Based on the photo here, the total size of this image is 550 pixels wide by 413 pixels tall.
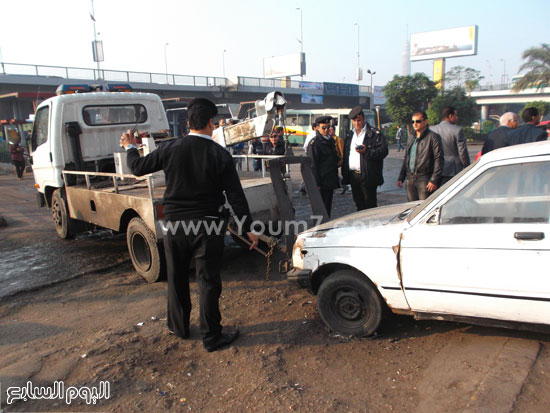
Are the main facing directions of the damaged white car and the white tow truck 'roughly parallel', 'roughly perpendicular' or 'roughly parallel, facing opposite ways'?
roughly parallel

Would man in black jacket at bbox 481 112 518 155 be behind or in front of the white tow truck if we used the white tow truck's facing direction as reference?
behind

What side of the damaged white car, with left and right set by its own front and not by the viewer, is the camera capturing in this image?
left

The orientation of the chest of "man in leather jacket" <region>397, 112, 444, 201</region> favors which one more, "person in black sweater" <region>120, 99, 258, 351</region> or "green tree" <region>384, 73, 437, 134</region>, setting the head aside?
the person in black sweater

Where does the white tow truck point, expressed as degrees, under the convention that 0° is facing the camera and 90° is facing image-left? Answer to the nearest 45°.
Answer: approximately 135°

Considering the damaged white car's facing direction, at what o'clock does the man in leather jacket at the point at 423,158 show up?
The man in leather jacket is roughly at 3 o'clock from the damaged white car.

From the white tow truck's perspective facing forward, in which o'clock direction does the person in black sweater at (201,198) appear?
The person in black sweater is roughly at 7 o'clock from the white tow truck.

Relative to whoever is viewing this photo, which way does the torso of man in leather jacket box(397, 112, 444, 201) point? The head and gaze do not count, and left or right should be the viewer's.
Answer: facing the viewer and to the left of the viewer

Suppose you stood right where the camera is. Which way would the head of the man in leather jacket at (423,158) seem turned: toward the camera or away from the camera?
toward the camera

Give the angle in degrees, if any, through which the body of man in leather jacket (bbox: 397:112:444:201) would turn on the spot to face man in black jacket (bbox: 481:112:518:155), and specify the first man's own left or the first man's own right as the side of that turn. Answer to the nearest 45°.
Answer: approximately 180°

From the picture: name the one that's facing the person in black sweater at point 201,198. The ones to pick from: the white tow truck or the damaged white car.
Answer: the damaged white car

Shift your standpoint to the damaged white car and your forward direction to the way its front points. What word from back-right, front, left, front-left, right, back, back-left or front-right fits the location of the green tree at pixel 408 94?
right

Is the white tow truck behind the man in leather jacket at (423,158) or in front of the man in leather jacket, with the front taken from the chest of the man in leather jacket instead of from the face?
in front
